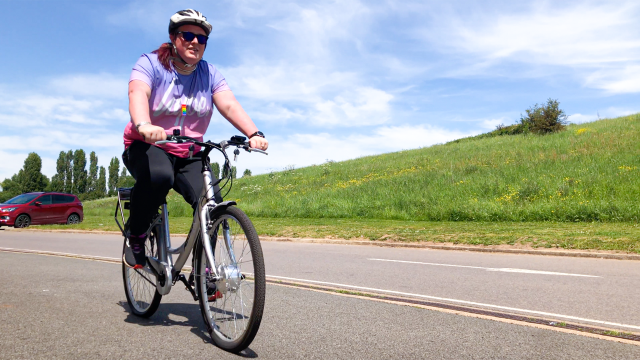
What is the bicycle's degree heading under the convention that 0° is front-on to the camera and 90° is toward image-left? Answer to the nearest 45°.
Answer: approximately 315°

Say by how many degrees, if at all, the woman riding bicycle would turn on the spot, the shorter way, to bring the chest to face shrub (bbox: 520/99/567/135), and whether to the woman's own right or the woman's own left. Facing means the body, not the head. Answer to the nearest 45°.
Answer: approximately 90° to the woman's own left

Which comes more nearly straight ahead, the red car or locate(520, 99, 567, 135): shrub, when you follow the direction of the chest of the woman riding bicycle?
the shrub

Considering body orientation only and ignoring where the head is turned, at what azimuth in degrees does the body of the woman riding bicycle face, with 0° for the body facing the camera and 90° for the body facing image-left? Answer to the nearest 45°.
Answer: approximately 315°

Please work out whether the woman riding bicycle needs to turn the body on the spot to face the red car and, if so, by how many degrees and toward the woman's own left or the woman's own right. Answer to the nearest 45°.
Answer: approximately 135° to the woman's own left

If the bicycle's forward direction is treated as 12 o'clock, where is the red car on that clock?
The red car is roughly at 7 o'clock from the bicycle.
